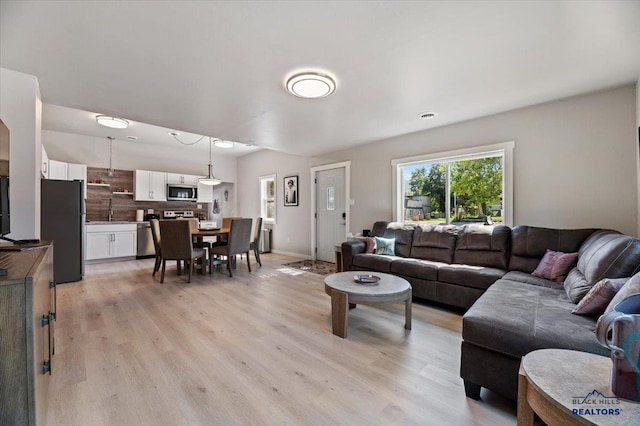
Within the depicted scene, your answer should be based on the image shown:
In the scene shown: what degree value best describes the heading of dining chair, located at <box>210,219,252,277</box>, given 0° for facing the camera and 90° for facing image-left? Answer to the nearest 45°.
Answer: approximately 135°

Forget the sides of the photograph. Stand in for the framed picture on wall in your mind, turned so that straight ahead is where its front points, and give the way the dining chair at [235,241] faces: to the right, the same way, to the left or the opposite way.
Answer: to the right

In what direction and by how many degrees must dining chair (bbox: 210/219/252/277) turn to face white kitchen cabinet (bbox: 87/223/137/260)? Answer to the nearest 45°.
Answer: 0° — it already faces it

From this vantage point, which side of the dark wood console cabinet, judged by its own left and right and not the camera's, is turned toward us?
right

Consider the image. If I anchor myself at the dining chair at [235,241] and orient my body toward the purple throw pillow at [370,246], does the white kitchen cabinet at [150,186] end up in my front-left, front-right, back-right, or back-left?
back-left

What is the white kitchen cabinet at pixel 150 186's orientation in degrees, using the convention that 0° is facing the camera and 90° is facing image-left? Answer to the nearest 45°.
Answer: approximately 0°
